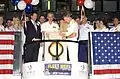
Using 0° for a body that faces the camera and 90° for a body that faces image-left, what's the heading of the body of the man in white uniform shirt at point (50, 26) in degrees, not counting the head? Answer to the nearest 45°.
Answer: approximately 0°

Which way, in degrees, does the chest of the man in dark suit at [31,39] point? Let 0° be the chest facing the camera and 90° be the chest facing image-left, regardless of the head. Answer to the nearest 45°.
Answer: approximately 315°

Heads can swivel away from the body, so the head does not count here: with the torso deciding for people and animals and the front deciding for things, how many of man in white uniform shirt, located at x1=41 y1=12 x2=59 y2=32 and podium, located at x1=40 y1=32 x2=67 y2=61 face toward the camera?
2

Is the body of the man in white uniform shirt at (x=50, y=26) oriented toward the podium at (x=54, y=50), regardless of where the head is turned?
yes

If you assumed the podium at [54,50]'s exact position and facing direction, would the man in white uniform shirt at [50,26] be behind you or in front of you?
behind

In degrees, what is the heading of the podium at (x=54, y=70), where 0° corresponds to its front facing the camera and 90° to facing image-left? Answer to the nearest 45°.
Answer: approximately 0°
